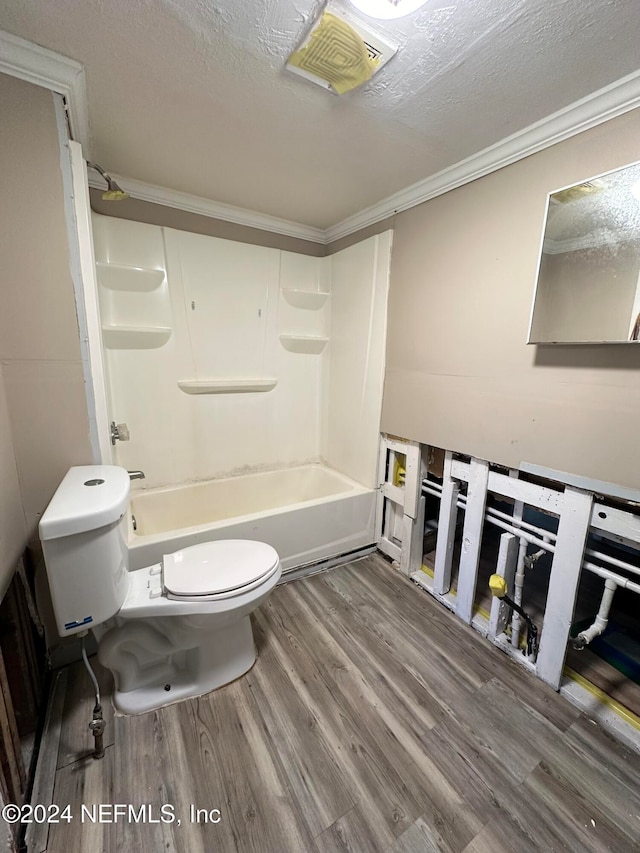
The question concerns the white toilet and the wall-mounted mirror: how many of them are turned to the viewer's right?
1

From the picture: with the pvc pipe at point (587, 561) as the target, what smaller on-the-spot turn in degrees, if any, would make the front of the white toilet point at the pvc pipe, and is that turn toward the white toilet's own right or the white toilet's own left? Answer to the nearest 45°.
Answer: approximately 45° to the white toilet's own right

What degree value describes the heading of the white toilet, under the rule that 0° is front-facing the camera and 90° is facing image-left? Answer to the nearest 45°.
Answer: approximately 270°

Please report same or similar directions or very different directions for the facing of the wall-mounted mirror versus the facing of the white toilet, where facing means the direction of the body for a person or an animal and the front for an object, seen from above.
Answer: very different directions

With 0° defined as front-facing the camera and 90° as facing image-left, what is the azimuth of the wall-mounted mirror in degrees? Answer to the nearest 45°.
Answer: approximately 45°

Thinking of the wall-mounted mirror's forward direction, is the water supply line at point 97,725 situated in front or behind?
in front

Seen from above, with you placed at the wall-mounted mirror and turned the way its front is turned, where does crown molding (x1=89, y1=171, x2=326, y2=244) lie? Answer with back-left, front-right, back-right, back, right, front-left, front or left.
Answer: front-right

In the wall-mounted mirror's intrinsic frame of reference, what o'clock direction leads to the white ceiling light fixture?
The white ceiling light fixture is roughly at 12 o'clock from the wall-mounted mirror.

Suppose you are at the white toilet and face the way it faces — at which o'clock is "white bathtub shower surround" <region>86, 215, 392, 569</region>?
The white bathtub shower surround is roughly at 10 o'clock from the white toilet.
